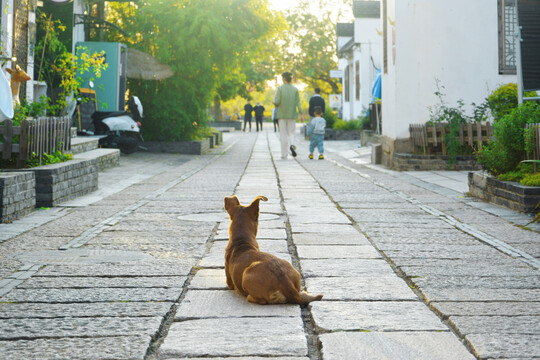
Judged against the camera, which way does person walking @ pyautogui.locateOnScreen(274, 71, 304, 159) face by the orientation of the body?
away from the camera

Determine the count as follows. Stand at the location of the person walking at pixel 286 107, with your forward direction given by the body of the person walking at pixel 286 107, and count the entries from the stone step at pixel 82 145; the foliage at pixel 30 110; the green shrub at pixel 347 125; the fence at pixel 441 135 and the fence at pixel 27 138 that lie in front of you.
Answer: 1

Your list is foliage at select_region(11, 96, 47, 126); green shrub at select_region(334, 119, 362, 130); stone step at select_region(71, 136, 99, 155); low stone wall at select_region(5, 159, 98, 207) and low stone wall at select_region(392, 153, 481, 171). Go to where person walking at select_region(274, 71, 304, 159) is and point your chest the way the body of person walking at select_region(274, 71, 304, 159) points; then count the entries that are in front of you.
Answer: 1

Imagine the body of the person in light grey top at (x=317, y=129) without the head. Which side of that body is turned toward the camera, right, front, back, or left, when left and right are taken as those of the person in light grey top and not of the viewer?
back

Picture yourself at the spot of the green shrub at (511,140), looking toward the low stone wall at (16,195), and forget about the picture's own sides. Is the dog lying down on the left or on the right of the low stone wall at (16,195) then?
left

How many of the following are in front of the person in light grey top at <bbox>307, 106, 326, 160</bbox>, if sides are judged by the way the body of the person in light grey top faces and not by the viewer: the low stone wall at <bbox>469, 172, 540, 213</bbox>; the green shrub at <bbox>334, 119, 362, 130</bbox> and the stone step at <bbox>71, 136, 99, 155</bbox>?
1

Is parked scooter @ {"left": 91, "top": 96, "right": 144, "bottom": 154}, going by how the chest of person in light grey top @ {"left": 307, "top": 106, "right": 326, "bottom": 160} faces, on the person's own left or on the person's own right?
on the person's own left

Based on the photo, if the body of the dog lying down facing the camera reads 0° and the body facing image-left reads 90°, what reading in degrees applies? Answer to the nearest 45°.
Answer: approximately 135°

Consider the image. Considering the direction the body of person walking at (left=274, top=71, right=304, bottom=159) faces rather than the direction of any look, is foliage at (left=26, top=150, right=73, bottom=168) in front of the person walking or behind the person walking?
behind
